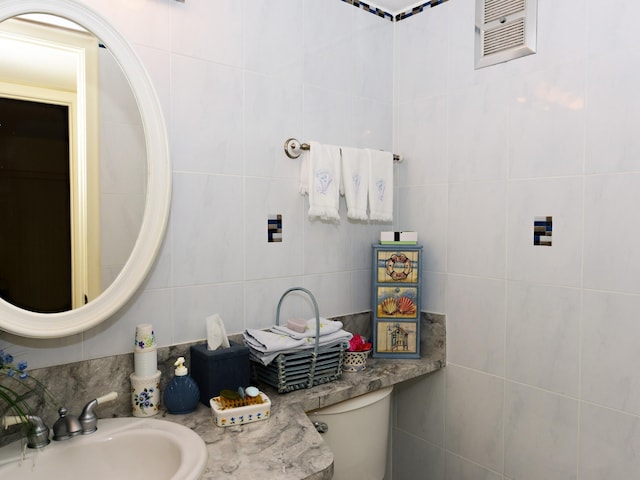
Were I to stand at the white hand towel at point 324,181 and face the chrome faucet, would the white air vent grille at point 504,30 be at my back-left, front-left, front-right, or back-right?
back-left

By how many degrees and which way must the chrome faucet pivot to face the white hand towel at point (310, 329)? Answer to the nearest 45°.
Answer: approximately 45° to its left

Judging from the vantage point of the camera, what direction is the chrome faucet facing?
facing the viewer and to the right of the viewer

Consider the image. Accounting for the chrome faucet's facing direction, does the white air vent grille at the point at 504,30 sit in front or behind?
in front

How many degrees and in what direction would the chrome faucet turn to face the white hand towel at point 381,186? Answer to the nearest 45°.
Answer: approximately 45° to its left

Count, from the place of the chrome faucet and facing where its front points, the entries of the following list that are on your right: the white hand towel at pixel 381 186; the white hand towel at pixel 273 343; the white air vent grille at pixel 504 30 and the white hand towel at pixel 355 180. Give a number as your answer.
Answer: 0

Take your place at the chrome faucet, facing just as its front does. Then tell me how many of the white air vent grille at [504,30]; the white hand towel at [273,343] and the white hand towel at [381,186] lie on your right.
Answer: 0

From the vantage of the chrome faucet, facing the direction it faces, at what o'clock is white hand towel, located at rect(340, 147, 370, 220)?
The white hand towel is roughly at 10 o'clock from the chrome faucet.
